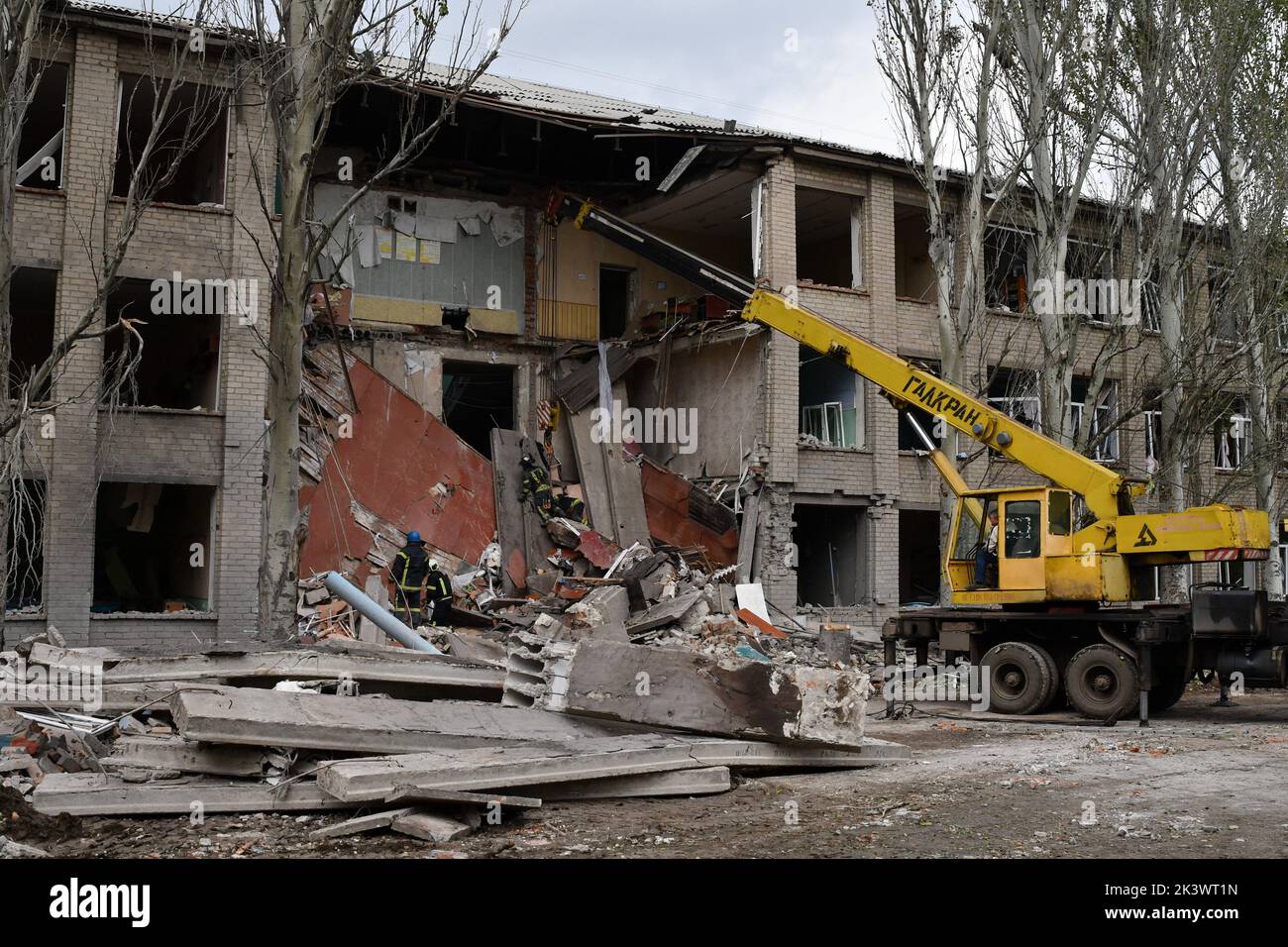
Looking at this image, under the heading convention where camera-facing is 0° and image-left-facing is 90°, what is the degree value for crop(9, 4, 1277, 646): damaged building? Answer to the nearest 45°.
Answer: approximately 315°

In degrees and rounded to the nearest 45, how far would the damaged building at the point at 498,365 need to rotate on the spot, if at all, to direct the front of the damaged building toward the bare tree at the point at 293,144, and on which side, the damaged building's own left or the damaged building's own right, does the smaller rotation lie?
approximately 45° to the damaged building's own right

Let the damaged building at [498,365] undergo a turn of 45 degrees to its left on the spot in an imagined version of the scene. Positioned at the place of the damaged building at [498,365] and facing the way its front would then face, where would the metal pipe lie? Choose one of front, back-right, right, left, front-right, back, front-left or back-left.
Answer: right

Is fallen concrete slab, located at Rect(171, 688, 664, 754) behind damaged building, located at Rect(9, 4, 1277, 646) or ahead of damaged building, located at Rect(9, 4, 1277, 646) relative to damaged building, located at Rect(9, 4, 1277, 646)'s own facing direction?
ahead
